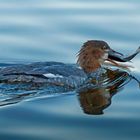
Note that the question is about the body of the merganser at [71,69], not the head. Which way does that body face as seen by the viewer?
to the viewer's right
